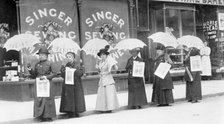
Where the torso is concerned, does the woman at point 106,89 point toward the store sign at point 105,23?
no

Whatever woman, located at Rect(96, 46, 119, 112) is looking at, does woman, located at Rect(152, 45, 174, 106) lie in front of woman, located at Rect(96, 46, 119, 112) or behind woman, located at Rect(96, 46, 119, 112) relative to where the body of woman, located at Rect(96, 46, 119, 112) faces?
behind

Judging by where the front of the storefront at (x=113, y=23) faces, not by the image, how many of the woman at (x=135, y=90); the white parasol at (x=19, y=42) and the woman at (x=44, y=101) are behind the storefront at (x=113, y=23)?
0

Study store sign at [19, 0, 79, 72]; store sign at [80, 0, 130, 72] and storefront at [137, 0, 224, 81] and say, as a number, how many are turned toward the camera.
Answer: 3

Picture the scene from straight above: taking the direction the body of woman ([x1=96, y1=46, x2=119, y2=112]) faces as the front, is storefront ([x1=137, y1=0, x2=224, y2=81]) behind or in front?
behind

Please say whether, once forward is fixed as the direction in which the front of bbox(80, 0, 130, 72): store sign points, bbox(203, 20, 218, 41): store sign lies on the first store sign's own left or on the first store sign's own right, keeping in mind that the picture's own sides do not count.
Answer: on the first store sign's own left

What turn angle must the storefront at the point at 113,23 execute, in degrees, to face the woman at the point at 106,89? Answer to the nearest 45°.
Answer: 0° — it already faces them

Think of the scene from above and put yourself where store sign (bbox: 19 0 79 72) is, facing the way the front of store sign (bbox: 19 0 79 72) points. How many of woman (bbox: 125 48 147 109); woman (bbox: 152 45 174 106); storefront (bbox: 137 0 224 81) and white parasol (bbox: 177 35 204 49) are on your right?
0

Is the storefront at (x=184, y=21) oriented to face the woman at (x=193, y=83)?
yes

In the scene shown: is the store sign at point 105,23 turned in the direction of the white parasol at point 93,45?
yes

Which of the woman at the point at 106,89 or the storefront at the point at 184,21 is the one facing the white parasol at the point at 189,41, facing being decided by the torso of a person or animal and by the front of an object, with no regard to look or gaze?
the storefront

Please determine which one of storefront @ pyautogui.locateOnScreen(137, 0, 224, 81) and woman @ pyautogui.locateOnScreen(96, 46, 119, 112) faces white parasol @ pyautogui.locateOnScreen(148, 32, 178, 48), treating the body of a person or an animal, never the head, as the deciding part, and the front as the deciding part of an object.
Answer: the storefront

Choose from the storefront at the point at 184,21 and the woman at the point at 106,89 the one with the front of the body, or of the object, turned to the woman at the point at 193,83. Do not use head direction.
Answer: the storefront

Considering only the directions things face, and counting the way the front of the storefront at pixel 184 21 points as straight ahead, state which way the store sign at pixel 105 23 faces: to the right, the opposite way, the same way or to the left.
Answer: the same way

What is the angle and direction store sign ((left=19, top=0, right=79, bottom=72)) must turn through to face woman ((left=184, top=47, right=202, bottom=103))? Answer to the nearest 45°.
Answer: approximately 45° to its left

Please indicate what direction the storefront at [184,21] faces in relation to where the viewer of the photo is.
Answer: facing the viewer

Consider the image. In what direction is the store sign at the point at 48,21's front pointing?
toward the camera
